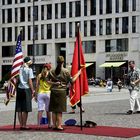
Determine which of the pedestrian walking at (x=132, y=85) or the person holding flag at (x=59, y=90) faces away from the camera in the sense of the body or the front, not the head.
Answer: the person holding flag

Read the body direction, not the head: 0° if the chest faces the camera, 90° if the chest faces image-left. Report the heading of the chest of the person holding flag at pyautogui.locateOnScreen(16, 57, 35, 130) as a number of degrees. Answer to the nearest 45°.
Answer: approximately 225°

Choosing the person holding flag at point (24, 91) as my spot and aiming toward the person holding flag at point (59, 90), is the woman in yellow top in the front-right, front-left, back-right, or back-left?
front-left

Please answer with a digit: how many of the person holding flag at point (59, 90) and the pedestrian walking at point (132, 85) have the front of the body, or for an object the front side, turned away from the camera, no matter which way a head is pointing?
1

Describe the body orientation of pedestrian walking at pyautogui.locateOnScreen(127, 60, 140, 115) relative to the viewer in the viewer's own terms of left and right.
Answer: facing the viewer and to the left of the viewer

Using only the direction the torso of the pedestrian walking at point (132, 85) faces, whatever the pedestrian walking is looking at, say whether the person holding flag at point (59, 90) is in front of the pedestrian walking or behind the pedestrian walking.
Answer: in front

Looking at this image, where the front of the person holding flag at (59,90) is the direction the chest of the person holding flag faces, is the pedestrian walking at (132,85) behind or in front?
in front

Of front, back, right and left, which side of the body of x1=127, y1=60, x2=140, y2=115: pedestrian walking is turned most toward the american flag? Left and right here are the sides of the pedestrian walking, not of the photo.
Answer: front

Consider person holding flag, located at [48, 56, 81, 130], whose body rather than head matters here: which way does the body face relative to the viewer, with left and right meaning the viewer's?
facing away from the viewer
